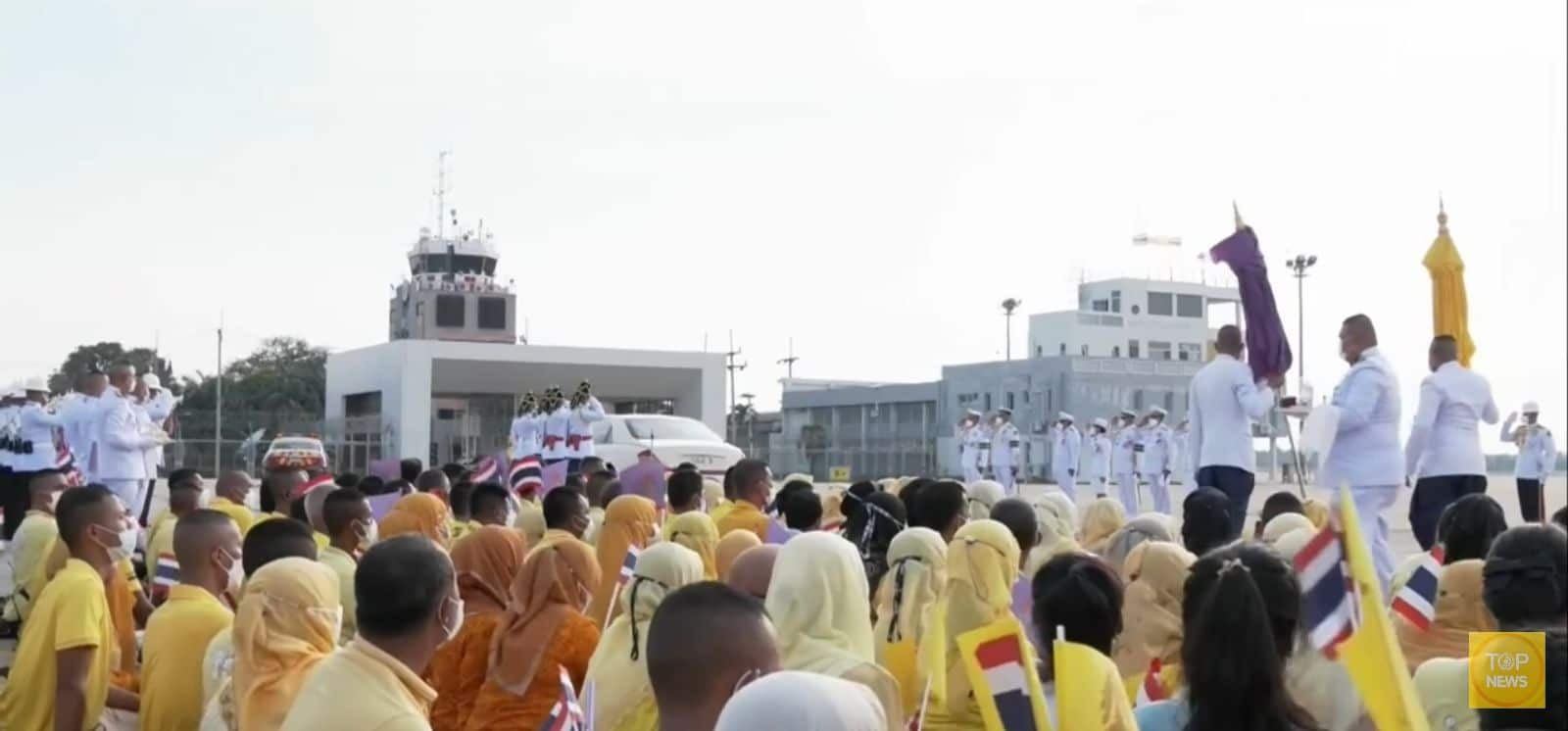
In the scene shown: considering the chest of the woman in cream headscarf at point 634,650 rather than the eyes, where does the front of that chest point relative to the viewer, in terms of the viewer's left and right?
facing away from the viewer and to the right of the viewer

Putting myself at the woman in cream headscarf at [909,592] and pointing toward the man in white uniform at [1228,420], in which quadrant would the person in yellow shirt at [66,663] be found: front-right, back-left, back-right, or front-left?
back-left

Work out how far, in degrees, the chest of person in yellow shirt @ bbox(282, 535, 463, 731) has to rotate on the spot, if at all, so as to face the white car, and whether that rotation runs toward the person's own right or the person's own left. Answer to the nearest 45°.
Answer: approximately 45° to the person's own left

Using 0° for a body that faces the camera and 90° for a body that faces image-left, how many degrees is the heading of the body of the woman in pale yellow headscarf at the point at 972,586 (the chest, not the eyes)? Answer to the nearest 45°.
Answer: approximately 225°

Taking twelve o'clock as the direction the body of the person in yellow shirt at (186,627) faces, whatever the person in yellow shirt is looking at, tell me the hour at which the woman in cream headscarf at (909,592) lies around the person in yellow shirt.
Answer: The woman in cream headscarf is roughly at 2 o'clock from the person in yellow shirt.

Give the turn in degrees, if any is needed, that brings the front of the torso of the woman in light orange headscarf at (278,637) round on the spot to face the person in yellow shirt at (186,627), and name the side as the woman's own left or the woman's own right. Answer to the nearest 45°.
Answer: approximately 45° to the woman's own left

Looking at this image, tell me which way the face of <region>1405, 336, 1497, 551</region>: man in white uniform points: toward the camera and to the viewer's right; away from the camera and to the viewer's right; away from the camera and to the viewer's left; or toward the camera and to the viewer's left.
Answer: away from the camera and to the viewer's left

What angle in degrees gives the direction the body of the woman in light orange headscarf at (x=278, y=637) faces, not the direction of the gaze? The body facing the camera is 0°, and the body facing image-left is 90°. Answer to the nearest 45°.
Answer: approximately 225°
